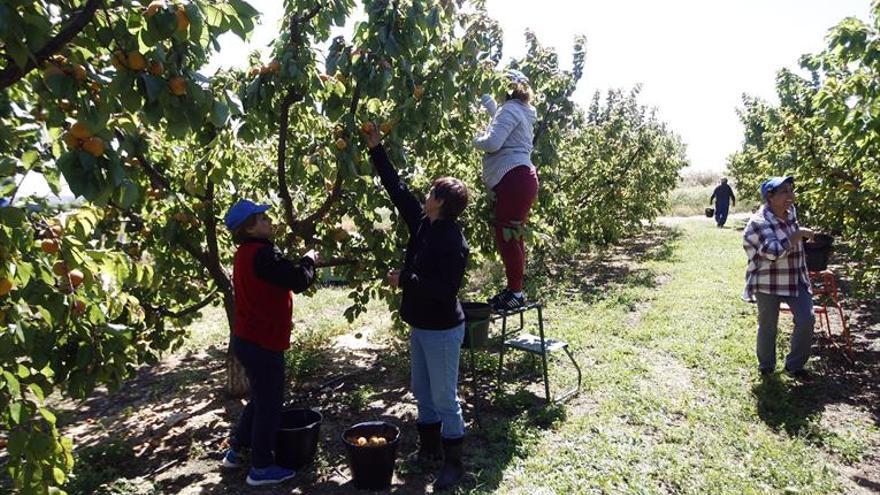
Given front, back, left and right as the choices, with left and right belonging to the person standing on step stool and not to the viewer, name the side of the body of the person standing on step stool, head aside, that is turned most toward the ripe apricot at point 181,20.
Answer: left

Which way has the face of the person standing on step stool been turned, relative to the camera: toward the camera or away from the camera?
away from the camera

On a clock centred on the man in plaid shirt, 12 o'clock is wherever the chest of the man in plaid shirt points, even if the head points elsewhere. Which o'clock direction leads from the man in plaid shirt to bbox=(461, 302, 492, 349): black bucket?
The black bucket is roughly at 3 o'clock from the man in plaid shirt.

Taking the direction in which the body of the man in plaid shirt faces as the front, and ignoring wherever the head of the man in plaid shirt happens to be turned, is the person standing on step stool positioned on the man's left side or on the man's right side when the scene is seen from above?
on the man's right side

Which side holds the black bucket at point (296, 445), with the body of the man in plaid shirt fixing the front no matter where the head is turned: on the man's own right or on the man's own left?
on the man's own right
